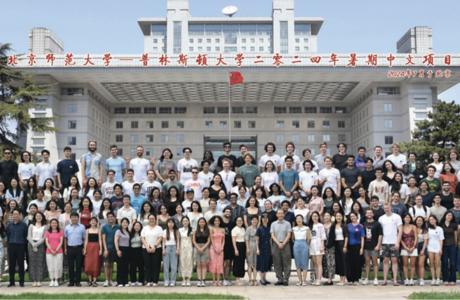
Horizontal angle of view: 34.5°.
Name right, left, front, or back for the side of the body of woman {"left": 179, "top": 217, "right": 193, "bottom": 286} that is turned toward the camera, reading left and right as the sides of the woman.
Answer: front

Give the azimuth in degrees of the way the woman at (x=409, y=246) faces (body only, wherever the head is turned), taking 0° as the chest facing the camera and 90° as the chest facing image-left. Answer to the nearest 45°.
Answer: approximately 0°

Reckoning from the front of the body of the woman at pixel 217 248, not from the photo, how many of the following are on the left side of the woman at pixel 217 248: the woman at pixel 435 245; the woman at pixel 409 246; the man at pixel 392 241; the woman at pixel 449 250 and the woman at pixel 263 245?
5

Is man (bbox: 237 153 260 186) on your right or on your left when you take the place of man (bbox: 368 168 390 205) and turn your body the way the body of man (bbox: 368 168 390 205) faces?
on your right

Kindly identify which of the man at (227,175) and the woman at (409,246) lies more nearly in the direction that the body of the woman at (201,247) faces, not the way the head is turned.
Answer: the woman

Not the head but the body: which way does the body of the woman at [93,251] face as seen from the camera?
toward the camera

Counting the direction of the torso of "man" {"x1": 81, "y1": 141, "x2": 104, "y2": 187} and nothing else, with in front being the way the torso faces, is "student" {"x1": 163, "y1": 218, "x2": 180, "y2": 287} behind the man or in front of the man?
in front

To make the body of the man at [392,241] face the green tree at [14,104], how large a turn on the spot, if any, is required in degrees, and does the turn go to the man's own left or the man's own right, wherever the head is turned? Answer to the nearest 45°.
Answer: approximately 135° to the man's own right

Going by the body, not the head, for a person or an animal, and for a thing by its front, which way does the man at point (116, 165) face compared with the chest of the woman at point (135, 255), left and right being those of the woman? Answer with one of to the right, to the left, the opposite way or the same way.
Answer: the same way

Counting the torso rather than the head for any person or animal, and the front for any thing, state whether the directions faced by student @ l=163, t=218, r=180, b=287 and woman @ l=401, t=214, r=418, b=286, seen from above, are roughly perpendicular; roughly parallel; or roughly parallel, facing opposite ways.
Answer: roughly parallel

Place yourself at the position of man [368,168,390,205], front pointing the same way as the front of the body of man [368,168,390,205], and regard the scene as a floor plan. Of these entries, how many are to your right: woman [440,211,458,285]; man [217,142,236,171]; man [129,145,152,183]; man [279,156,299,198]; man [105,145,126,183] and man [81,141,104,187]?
5

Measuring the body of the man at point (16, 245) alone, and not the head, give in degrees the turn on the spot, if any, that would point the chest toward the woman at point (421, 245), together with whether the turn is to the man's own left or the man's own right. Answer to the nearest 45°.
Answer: approximately 90° to the man's own left

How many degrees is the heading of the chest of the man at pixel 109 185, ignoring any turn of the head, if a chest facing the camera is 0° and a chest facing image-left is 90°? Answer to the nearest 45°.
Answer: approximately 0°

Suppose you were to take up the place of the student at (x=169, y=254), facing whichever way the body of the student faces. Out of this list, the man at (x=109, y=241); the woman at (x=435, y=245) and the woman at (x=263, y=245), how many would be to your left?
2

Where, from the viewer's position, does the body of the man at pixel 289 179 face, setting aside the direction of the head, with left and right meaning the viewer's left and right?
facing the viewer

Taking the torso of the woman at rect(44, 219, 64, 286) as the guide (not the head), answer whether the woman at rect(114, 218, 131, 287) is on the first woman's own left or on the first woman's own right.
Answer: on the first woman's own left

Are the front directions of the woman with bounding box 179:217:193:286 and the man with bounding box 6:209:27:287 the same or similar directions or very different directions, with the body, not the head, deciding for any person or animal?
same or similar directions
